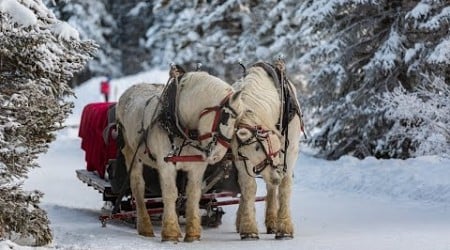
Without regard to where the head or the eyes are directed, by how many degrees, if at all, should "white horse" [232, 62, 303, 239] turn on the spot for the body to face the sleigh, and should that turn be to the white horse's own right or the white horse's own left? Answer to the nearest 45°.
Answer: approximately 135° to the white horse's own right

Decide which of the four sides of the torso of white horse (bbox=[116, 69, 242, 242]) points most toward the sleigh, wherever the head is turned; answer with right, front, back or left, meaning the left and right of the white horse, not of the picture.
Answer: back

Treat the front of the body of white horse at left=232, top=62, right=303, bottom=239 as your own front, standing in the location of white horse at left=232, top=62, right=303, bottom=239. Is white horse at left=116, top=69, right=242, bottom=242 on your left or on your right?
on your right

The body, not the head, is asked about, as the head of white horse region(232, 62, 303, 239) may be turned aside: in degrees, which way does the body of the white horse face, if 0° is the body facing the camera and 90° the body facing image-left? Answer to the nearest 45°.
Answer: approximately 0°

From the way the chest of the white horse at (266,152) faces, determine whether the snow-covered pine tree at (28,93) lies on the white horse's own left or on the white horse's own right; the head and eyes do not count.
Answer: on the white horse's own right
